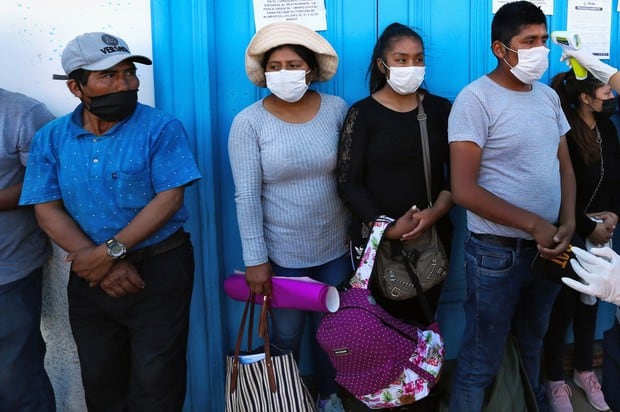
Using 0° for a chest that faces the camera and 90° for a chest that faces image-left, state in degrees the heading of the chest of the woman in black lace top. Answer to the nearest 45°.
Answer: approximately 315°

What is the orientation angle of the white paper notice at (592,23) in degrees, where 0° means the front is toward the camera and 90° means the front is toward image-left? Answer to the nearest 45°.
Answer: approximately 0°

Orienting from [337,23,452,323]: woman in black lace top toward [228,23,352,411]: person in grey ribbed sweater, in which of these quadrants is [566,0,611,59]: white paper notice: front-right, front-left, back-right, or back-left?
back-right

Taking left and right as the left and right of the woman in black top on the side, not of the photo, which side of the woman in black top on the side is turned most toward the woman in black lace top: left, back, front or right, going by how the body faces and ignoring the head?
right

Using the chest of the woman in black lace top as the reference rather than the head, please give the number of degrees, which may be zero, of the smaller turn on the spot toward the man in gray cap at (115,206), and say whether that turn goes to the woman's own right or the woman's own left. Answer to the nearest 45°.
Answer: approximately 90° to the woman's own right

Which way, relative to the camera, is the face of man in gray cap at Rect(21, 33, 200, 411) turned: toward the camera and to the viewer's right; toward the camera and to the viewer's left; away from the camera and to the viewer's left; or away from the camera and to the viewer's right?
toward the camera and to the viewer's right

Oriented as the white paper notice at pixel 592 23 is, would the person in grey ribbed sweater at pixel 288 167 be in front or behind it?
in front
